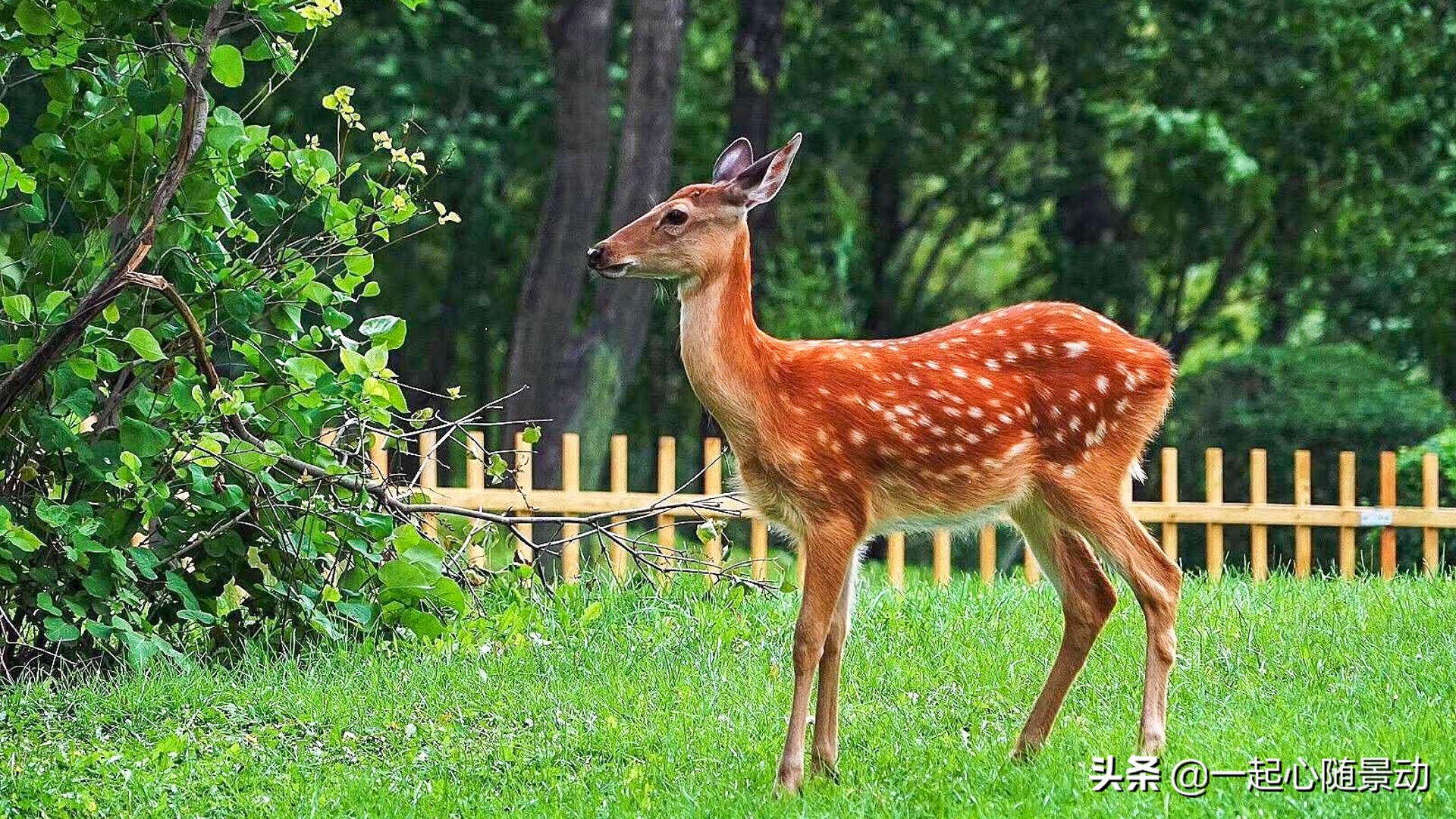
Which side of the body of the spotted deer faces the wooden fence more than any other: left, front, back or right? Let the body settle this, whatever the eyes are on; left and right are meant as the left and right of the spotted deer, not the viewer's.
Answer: right

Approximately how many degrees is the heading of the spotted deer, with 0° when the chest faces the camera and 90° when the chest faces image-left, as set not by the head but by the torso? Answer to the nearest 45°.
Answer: approximately 90°

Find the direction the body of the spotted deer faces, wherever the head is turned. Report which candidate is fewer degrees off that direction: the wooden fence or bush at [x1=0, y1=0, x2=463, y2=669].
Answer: the bush

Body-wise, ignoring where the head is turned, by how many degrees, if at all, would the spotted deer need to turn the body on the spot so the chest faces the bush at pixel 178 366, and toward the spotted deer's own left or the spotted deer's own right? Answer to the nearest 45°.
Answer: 0° — it already faces it

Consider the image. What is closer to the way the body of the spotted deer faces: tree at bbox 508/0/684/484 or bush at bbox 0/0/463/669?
the bush

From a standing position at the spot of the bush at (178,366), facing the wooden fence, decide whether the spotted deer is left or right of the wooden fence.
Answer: right

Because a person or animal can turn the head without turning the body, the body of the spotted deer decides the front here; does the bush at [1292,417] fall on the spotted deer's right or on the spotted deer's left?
on the spotted deer's right

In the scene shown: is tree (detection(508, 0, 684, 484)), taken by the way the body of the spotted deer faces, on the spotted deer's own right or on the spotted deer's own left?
on the spotted deer's own right
